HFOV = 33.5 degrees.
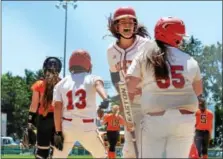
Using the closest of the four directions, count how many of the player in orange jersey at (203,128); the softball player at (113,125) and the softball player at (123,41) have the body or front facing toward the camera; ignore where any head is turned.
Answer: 1

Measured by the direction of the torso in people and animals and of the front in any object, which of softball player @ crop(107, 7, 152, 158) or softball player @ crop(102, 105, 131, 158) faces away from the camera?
softball player @ crop(102, 105, 131, 158)

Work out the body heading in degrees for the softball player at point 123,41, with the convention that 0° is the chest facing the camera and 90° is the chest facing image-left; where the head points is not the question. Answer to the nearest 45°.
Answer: approximately 0°

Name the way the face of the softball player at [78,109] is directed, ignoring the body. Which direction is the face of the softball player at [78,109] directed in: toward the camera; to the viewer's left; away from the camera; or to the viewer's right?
away from the camera

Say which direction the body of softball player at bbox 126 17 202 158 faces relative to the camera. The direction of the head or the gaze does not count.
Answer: away from the camera

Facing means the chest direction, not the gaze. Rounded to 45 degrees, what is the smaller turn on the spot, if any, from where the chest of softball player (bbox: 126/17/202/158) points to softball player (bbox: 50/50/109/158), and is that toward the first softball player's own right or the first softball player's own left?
approximately 45° to the first softball player's own left
